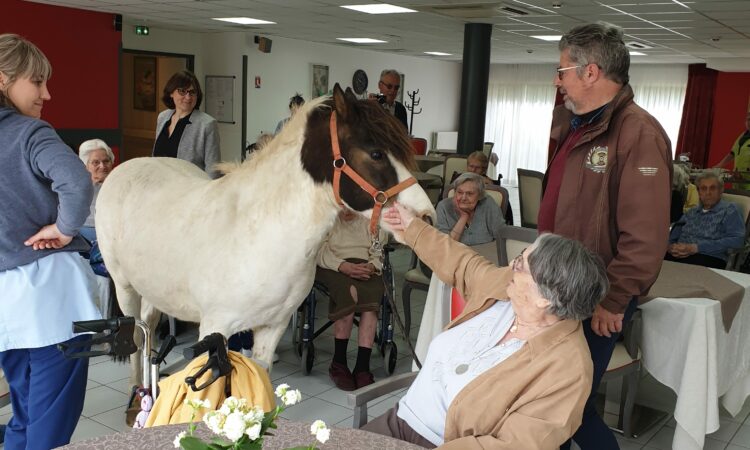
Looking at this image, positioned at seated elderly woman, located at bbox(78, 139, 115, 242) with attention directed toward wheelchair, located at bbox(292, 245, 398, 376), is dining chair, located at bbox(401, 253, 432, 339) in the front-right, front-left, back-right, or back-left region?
front-left

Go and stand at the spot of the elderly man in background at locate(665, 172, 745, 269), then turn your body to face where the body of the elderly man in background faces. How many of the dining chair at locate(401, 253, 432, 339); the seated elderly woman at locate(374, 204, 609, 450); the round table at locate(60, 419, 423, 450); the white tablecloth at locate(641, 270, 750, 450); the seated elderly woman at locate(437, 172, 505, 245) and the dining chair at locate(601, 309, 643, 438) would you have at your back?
0

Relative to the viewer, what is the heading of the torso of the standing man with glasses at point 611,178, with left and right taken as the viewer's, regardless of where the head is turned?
facing the viewer and to the left of the viewer

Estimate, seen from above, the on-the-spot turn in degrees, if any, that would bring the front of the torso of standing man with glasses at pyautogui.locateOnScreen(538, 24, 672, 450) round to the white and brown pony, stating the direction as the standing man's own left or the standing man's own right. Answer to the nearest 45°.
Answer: approximately 45° to the standing man's own right

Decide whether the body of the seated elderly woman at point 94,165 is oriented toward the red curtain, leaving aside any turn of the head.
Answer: no

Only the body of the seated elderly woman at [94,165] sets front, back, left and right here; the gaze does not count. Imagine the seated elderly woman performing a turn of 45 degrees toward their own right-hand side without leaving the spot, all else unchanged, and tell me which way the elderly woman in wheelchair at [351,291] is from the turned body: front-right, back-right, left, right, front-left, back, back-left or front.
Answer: front-left

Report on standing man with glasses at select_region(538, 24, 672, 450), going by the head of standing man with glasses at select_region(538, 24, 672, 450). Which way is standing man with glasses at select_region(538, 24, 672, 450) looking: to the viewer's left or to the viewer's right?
to the viewer's left

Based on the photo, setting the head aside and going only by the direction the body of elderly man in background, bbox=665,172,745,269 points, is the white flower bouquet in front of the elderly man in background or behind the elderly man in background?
in front

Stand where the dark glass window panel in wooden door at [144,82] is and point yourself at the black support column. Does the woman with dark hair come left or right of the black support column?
right

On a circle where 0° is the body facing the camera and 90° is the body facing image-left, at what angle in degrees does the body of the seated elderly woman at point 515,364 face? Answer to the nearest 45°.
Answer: approximately 45°

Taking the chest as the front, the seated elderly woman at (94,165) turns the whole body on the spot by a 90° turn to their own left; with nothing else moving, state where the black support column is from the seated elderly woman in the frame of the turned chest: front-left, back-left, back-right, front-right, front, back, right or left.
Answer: front

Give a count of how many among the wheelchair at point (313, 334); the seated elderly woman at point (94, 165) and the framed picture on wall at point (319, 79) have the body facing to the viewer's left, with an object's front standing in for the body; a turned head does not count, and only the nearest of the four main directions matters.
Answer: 0

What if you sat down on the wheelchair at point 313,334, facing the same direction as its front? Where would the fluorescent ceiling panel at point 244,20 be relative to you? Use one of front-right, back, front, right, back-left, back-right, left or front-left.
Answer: back

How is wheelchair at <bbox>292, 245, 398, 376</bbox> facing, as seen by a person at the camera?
facing the viewer

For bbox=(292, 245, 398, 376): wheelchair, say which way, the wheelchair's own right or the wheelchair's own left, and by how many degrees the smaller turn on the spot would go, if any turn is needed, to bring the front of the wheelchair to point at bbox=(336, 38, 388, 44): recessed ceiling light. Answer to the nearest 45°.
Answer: approximately 180°
